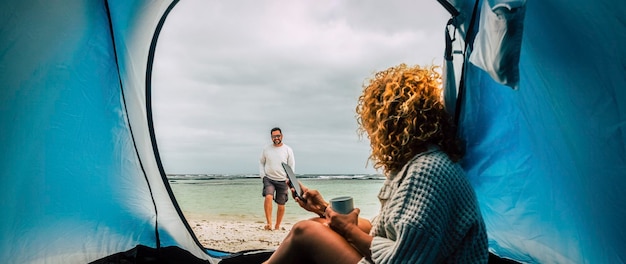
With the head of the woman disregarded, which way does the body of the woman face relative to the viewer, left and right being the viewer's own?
facing to the left of the viewer

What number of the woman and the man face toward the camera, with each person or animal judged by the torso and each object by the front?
1

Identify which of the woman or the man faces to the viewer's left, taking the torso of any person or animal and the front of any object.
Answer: the woman

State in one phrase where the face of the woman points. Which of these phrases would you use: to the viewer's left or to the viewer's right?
to the viewer's left

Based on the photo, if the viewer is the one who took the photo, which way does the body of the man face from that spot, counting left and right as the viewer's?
facing the viewer

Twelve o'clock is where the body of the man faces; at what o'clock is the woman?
The woman is roughly at 12 o'clock from the man.
